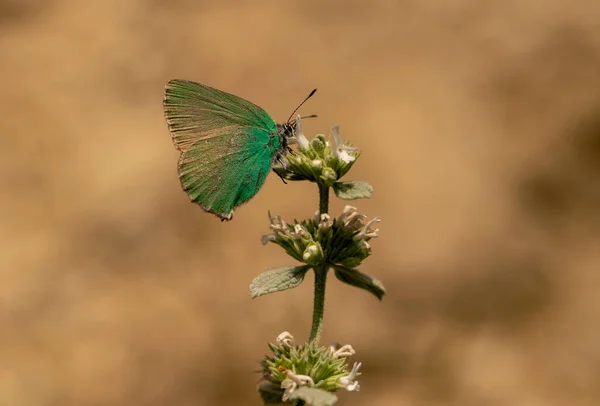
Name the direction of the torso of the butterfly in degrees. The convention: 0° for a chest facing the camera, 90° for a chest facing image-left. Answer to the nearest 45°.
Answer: approximately 270°
